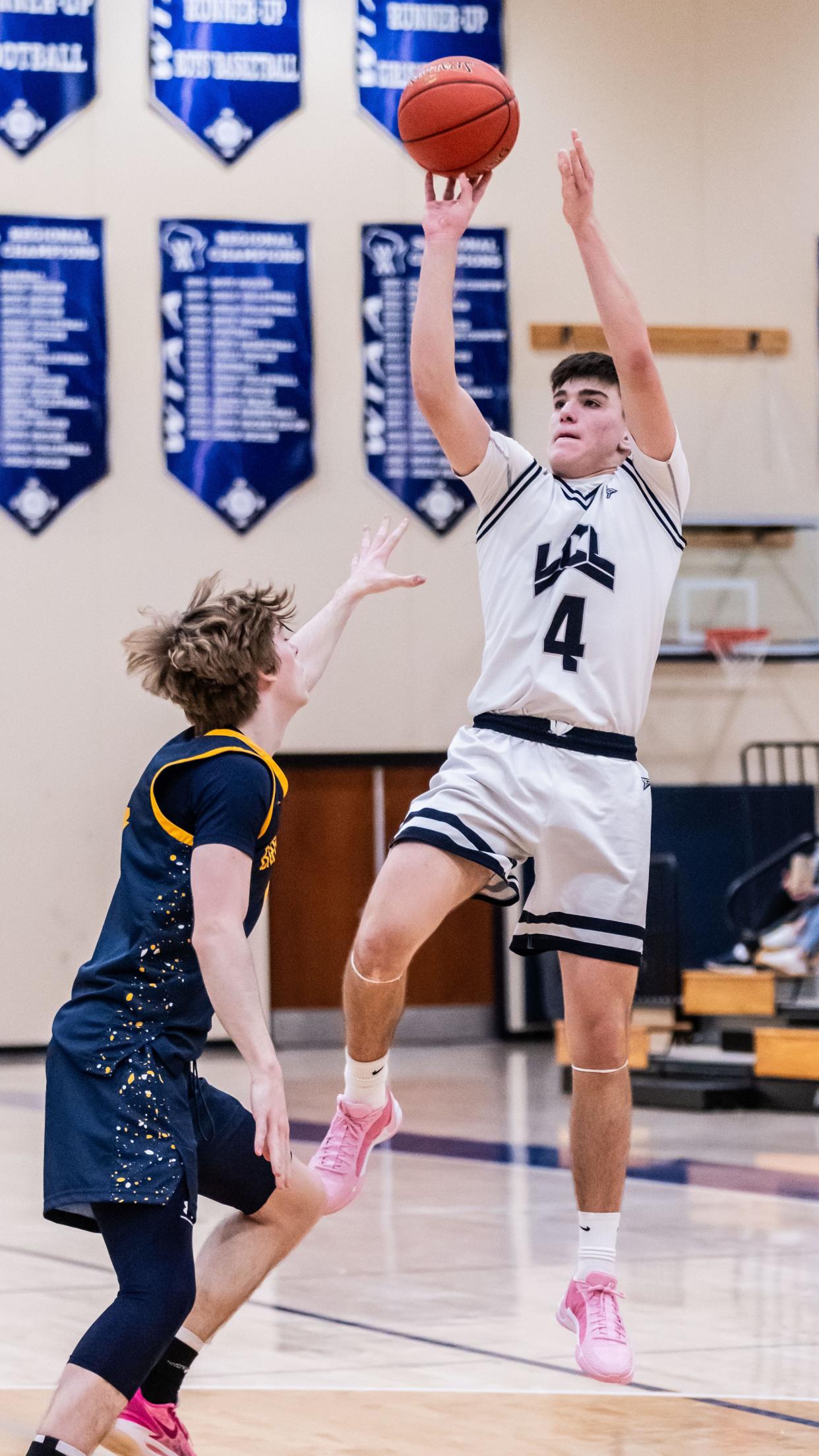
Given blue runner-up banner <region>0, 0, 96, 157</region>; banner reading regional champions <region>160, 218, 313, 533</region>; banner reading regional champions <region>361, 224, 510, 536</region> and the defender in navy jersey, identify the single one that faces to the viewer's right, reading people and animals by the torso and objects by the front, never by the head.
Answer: the defender in navy jersey

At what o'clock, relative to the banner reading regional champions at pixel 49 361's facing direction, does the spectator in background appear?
The spectator in background is roughly at 10 o'clock from the banner reading regional champions.

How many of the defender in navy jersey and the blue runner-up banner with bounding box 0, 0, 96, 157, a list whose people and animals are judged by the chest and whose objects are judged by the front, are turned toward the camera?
1

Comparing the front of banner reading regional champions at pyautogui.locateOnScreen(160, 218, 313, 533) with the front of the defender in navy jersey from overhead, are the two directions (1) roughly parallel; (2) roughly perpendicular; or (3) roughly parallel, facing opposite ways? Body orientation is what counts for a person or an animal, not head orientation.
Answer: roughly perpendicular

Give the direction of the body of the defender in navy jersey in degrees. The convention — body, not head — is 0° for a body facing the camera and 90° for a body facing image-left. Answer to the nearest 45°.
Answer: approximately 270°

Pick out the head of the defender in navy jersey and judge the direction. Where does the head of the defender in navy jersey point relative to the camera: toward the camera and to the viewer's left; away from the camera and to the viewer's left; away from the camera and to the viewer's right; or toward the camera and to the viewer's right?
away from the camera and to the viewer's right

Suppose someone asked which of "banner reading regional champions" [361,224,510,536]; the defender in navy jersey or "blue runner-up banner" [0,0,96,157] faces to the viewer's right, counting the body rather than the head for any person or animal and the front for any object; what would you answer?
the defender in navy jersey

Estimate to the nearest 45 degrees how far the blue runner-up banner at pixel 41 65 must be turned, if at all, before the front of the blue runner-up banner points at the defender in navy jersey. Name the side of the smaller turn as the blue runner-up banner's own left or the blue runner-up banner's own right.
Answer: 0° — it already faces them

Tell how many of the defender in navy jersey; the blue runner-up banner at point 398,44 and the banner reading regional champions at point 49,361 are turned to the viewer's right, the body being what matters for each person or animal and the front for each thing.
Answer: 1

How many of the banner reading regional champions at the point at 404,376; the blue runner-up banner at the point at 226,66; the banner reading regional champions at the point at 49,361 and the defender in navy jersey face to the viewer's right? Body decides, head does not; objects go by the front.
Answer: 1

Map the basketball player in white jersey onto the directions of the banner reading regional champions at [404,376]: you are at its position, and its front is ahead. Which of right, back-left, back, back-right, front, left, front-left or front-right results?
front

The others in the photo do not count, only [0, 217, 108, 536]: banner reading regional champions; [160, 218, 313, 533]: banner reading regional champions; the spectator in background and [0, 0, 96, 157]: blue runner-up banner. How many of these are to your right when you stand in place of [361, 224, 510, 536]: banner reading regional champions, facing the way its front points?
3

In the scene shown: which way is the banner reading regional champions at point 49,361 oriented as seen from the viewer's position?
toward the camera

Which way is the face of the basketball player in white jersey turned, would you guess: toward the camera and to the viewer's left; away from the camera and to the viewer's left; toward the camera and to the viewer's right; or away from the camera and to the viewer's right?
toward the camera and to the viewer's left

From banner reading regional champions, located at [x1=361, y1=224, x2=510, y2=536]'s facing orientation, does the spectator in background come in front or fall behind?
in front

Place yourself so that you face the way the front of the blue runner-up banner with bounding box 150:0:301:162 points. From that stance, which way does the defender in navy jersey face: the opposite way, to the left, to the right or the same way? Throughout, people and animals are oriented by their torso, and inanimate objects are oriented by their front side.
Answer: to the left
